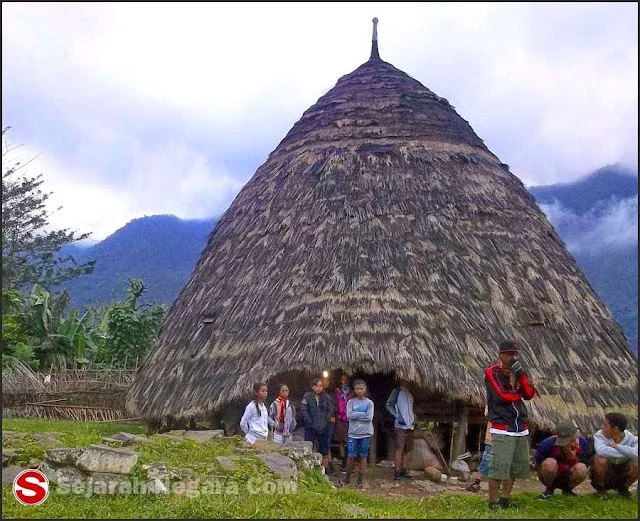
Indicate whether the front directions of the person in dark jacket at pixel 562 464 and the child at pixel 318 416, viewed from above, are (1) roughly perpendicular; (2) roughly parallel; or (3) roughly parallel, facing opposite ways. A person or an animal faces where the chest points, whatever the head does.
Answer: roughly parallel

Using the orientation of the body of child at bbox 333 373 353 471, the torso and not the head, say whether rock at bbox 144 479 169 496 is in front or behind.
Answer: in front

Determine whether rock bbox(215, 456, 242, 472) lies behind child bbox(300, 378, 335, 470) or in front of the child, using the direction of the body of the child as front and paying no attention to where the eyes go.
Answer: in front

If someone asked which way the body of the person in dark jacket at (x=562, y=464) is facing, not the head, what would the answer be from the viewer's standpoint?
toward the camera

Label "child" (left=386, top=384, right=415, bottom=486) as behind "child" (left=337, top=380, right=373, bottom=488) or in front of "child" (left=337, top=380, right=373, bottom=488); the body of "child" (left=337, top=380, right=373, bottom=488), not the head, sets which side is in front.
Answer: behind

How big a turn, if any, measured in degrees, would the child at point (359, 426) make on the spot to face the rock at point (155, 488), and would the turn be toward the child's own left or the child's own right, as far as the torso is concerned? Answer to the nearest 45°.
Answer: approximately 45° to the child's own right

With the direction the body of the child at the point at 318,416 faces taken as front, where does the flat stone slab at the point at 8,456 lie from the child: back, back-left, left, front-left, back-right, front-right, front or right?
front-right

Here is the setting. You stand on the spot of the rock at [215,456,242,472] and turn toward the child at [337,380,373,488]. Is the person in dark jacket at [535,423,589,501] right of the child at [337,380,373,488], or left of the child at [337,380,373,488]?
right

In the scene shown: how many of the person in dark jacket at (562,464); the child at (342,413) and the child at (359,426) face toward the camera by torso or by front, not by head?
3

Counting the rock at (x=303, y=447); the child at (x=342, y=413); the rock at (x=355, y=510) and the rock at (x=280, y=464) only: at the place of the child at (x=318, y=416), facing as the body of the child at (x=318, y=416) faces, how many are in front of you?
3

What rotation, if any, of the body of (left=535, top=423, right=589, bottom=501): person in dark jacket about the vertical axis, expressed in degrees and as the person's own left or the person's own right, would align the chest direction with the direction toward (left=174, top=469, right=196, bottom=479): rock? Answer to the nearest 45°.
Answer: approximately 45° to the person's own right

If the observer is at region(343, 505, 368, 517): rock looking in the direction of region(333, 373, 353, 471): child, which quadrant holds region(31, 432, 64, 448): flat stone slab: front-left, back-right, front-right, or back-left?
front-left

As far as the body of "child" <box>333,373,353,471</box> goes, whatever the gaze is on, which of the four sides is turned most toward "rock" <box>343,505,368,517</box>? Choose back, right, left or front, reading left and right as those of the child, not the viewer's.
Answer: front
